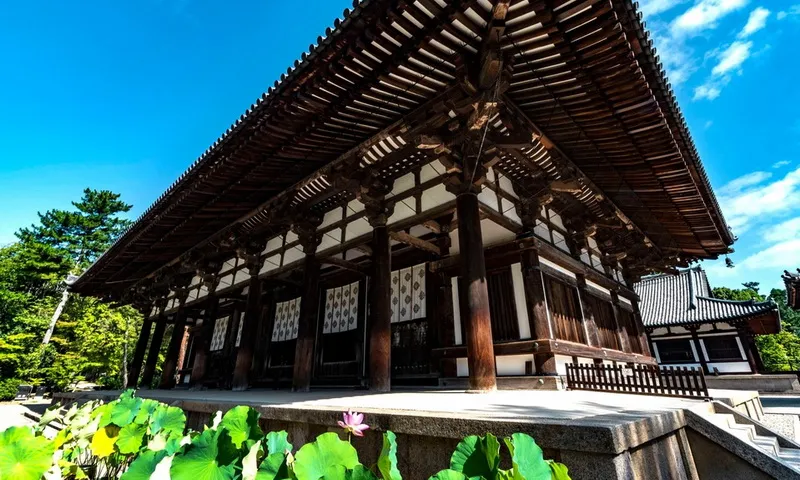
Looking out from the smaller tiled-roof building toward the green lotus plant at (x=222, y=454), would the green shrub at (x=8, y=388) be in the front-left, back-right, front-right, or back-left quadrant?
front-right

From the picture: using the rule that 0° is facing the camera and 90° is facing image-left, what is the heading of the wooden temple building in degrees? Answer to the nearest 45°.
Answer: approximately 45°

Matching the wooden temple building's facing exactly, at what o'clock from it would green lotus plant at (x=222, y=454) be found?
The green lotus plant is roughly at 11 o'clock from the wooden temple building.

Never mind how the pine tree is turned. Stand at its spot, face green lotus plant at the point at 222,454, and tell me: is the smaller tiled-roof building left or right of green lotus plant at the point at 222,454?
left

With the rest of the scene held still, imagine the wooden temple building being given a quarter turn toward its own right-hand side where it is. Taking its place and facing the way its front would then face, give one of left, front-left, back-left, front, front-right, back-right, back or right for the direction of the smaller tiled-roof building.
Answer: right

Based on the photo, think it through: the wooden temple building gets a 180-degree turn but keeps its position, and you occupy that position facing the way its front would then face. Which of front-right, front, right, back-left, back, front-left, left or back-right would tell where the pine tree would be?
left

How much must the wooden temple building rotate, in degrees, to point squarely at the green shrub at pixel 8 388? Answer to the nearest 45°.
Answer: approximately 90° to its right
